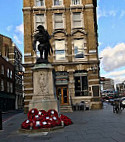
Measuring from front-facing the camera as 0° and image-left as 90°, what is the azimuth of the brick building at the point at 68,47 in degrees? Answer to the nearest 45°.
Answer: approximately 0°
